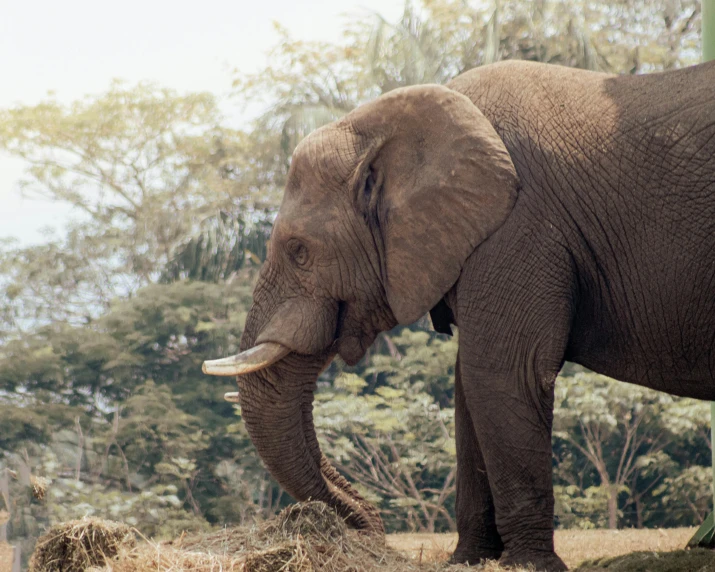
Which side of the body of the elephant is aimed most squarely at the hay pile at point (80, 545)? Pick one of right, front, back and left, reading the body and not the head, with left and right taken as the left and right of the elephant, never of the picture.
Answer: front

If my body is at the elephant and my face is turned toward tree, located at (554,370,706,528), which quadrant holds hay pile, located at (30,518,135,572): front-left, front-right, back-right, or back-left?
back-left

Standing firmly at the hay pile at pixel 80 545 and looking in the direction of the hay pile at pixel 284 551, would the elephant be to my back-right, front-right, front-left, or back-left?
front-left

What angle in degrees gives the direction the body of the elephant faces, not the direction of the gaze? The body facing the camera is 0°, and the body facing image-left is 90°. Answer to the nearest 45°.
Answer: approximately 90°

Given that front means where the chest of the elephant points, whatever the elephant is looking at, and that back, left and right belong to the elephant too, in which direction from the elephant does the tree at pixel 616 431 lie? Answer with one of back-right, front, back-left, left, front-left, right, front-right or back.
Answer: right

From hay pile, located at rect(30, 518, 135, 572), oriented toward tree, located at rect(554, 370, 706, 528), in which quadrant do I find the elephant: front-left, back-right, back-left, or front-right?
front-right

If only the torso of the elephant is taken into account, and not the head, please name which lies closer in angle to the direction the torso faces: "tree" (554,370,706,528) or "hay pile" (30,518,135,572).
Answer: the hay pile
